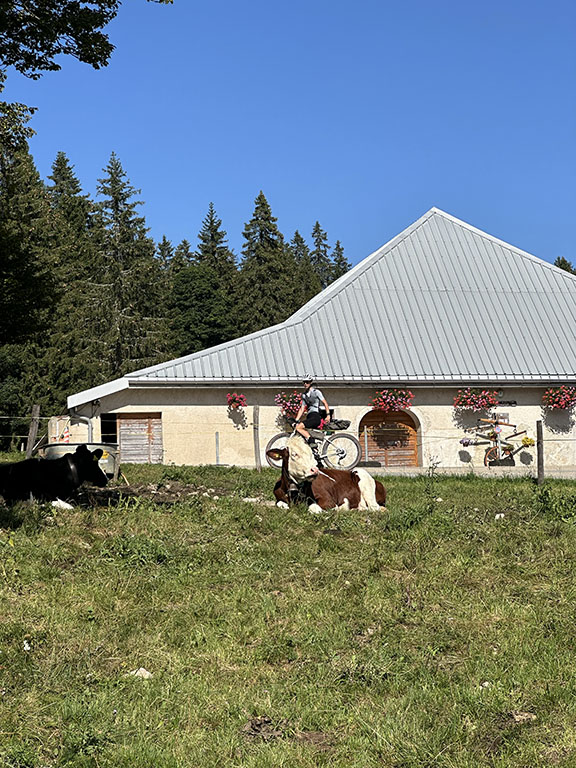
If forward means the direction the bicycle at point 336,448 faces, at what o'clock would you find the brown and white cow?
The brown and white cow is roughly at 9 o'clock from the bicycle.

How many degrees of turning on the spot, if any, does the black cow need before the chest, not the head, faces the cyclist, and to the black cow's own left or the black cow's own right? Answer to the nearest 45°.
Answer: approximately 45° to the black cow's own left

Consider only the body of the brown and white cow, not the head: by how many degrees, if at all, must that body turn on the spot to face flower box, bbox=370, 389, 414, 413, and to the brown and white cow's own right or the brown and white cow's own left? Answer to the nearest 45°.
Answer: approximately 135° to the brown and white cow's own right

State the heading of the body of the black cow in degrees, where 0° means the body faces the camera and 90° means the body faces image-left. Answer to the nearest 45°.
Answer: approximately 270°

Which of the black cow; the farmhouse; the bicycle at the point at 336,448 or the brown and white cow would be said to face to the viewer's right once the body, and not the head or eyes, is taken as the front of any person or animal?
the black cow

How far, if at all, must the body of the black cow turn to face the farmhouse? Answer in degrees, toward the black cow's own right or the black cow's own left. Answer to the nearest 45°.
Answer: approximately 45° to the black cow's own left

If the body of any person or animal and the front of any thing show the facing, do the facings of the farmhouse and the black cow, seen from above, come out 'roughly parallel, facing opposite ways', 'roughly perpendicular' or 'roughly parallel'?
roughly perpendicular

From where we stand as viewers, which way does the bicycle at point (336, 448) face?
facing to the left of the viewer

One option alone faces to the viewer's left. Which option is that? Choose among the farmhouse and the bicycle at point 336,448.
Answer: the bicycle

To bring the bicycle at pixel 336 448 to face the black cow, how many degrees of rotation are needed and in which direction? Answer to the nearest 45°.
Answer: approximately 45° to its left

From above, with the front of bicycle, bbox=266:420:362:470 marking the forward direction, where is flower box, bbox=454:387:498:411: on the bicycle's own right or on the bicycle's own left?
on the bicycle's own right
